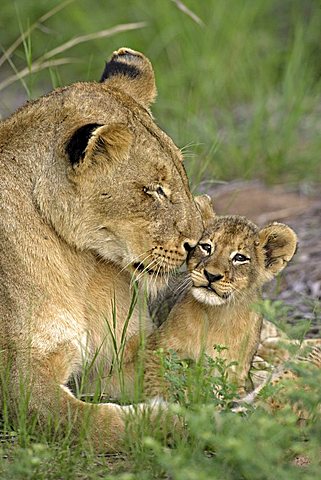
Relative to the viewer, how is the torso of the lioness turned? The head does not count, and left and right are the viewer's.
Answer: facing to the right of the viewer

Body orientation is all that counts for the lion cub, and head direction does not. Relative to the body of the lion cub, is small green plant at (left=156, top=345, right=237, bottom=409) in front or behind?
in front

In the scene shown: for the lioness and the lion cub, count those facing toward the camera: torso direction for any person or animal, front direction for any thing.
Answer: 1

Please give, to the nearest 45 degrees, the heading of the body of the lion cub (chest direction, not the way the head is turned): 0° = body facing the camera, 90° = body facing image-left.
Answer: approximately 0°

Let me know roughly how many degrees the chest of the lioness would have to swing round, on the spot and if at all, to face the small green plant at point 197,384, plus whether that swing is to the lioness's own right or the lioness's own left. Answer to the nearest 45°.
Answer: approximately 45° to the lioness's own right

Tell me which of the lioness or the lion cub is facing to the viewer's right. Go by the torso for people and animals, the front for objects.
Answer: the lioness

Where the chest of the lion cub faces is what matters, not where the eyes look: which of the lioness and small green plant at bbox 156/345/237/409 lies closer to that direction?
the small green plant
